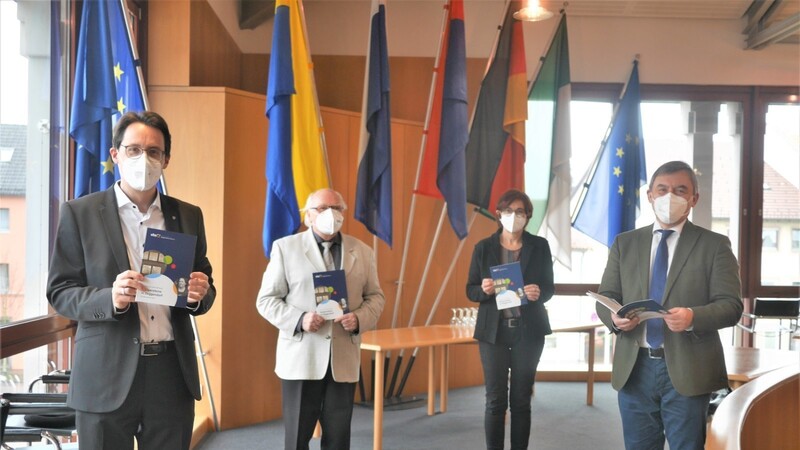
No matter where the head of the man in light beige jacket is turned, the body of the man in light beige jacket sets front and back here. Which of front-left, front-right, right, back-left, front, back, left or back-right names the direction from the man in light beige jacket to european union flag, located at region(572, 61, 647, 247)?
back-left

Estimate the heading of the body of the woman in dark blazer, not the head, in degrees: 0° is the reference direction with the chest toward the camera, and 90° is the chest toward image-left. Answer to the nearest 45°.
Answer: approximately 0°

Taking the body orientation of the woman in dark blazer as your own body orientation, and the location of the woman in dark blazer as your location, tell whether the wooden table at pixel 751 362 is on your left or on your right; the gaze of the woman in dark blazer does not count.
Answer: on your left

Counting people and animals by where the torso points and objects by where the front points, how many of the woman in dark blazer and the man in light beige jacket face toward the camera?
2

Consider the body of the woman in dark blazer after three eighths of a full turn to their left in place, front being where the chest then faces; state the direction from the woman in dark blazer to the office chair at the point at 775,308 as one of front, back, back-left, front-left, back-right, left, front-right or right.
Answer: front

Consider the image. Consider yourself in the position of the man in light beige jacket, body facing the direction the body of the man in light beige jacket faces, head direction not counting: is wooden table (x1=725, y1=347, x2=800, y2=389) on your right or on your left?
on your left

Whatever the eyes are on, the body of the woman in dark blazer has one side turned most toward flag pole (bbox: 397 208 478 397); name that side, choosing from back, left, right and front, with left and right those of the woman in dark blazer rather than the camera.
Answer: back

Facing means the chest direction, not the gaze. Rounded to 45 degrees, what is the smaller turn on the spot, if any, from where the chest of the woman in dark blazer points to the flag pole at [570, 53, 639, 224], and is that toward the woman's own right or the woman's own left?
approximately 180°

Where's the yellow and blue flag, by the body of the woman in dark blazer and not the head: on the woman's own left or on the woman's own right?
on the woman's own right

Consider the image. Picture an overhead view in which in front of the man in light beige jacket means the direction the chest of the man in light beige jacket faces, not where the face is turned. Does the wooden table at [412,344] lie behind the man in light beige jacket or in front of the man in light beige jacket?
behind

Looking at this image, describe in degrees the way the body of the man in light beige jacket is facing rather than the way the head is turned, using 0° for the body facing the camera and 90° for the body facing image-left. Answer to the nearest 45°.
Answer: approximately 0°
